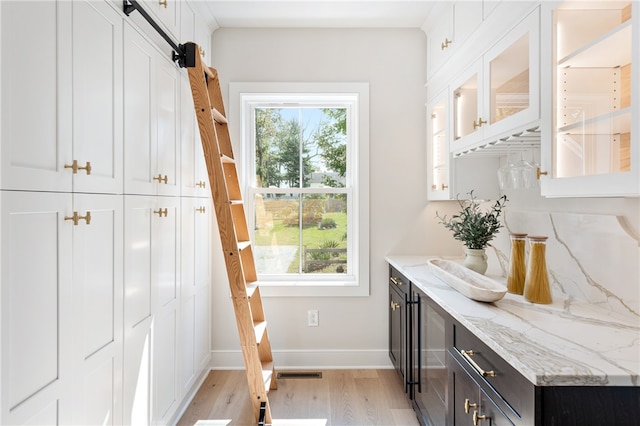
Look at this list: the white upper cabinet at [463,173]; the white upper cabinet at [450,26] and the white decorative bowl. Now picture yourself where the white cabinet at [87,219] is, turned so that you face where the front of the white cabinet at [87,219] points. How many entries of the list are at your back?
0

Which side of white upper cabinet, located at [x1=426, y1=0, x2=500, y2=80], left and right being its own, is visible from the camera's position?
left

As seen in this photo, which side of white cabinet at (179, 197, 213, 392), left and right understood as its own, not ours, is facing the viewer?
right

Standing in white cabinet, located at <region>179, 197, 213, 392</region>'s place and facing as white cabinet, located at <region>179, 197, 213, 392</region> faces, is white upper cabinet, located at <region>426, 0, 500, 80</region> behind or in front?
in front

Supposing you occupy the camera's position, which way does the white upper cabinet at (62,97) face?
facing the viewer and to the right of the viewer

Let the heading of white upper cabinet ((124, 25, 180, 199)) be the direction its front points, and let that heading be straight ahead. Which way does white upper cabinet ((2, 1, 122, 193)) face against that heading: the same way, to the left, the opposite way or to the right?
the same way

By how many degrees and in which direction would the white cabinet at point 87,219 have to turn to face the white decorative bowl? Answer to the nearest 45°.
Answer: approximately 45° to its left

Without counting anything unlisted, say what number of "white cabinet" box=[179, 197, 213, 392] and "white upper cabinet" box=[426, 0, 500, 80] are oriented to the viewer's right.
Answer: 1

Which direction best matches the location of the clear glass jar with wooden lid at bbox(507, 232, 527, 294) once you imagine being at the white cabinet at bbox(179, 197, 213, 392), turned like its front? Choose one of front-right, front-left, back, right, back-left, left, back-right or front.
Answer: front-right

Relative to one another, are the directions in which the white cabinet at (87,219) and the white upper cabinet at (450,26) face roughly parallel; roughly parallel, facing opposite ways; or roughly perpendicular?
roughly parallel, facing opposite ways

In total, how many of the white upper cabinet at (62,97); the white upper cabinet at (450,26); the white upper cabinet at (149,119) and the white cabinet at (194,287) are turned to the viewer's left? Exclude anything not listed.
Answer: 1

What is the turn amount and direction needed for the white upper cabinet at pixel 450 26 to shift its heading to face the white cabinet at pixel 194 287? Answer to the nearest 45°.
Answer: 0° — it already faces it

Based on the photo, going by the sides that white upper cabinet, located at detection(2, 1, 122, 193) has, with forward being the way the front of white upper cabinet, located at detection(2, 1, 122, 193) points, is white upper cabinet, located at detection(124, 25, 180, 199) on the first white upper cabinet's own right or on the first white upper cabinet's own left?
on the first white upper cabinet's own left
